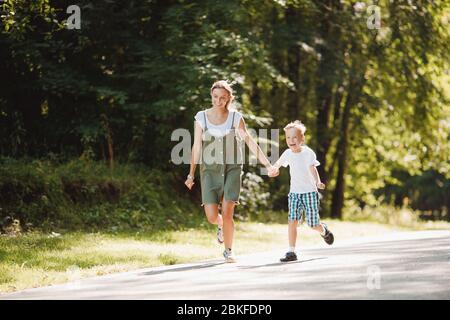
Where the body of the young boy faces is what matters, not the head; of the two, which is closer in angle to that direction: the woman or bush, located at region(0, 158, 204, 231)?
the woman

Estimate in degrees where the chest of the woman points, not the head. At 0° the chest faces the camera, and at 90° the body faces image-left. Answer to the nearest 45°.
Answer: approximately 0°

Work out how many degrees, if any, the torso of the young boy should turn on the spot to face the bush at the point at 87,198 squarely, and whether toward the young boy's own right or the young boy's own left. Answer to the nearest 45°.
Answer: approximately 90° to the young boy's own right

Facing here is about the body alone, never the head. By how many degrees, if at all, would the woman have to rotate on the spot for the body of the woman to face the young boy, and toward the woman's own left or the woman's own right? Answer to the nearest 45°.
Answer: approximately 135° to the woman's own left

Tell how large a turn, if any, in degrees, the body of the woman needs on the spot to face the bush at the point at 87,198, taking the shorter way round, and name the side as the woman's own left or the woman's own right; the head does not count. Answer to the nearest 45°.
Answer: approximately 135° to the woman's own right

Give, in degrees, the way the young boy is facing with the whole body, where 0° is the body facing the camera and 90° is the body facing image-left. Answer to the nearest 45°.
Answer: approximately 45°
